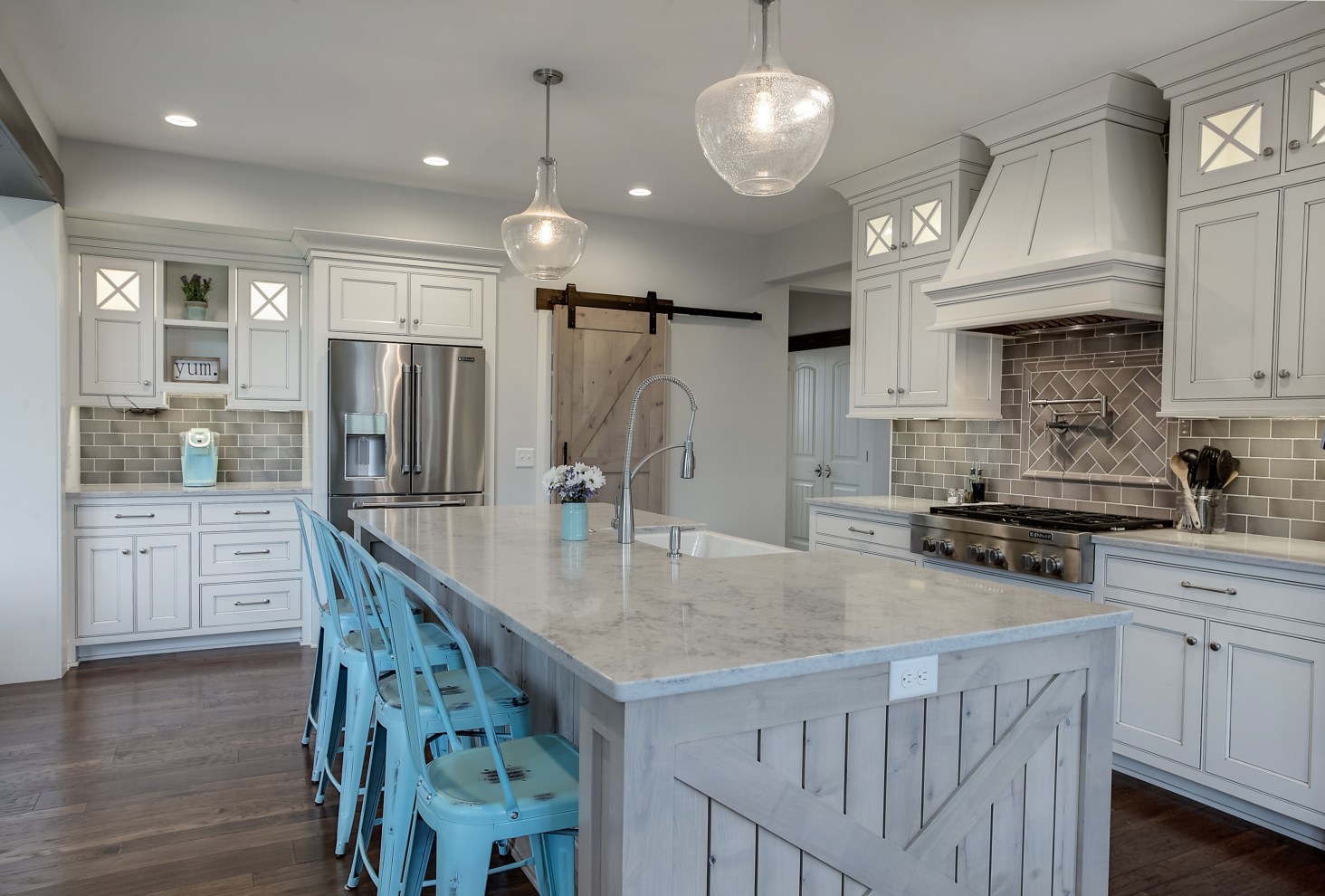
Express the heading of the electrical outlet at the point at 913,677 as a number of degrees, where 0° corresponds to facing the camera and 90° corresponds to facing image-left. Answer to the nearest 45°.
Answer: approximately 315°

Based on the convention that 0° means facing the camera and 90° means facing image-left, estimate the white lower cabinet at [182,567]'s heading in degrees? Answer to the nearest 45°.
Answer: approximately 0°

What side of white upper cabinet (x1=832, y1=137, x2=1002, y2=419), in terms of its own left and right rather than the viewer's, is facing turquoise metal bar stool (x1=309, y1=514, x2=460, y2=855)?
front

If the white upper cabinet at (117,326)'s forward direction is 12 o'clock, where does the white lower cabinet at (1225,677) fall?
The white lower cabinet is roughly at 11 o'clock from the white upper cabinet.

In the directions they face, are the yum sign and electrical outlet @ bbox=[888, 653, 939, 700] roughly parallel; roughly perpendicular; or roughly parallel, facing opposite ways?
roughly parallel

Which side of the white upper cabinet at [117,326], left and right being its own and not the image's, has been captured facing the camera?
front

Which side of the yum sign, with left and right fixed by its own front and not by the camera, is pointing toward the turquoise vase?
front

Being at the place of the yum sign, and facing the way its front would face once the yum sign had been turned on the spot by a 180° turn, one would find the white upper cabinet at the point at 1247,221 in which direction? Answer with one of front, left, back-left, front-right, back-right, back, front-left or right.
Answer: back-right

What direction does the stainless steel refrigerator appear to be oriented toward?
toward the camera

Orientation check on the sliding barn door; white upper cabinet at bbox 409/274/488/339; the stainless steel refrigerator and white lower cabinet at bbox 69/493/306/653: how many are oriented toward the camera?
4

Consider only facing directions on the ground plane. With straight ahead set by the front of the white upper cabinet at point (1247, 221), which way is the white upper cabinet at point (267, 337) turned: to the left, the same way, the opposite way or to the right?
to the left

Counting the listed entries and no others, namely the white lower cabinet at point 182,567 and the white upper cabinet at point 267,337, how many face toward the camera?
2

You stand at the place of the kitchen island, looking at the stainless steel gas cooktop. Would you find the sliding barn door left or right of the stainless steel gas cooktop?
left

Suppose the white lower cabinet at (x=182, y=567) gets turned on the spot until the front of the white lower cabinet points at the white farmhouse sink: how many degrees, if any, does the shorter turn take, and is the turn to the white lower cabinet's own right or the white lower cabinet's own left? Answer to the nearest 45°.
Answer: approximately 45° to the white lower cabinet's own left

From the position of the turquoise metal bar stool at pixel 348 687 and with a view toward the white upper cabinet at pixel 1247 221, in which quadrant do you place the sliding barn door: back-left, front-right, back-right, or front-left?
front-left

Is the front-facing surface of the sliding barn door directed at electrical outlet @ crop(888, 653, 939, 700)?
yes

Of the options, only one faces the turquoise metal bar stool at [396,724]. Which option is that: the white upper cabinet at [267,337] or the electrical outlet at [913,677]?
the white upper cabinet

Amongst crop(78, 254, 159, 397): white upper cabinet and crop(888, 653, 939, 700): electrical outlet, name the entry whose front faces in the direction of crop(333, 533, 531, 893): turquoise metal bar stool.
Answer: the white upper cabinet

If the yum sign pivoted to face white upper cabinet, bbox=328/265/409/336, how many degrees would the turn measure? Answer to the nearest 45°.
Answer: approximately 45° to its left

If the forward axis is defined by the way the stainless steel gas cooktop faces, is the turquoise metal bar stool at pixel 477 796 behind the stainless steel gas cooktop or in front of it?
in front
